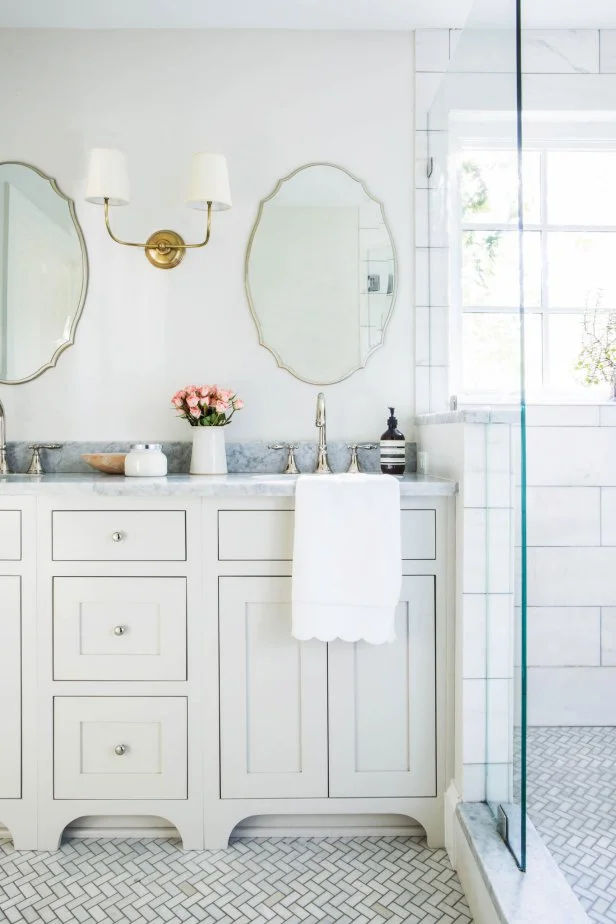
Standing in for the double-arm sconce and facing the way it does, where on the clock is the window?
The window is roughly at 9 o'clock from the double-arm sconce.

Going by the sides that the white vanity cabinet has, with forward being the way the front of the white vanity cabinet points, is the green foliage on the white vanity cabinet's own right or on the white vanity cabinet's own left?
on the white vanity cabinet's own left

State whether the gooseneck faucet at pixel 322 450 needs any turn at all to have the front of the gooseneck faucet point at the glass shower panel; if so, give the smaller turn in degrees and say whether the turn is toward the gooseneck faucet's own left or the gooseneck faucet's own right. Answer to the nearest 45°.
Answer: approximately 45° to the gooseneck faucet's own left

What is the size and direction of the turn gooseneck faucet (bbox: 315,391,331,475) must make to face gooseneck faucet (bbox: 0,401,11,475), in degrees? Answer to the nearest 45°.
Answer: approximately 90° to its right

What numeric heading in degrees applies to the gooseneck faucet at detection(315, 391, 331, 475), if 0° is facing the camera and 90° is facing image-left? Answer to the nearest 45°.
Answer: approximately 0°

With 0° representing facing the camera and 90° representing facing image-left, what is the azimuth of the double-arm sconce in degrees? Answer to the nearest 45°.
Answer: approximately 0°

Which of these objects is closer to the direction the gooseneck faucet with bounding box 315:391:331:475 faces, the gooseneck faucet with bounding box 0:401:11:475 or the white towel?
the white towel

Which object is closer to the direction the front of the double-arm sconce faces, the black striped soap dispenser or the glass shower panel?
the glass shower panel
